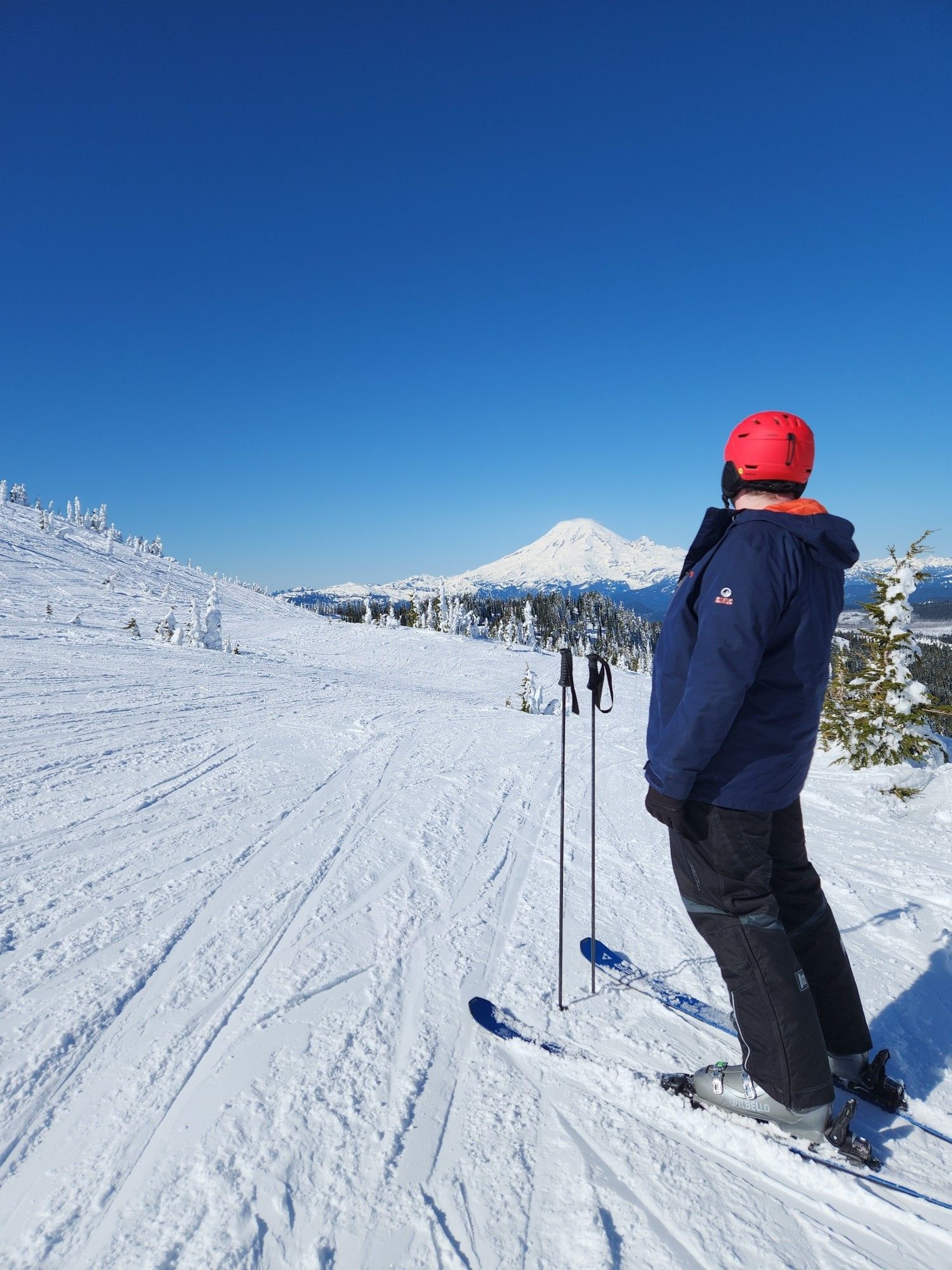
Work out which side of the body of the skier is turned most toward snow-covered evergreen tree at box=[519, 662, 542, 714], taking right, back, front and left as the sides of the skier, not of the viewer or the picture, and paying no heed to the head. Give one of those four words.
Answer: front

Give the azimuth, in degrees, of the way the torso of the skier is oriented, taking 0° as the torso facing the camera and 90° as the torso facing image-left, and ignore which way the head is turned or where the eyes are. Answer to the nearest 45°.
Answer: approximately 135°

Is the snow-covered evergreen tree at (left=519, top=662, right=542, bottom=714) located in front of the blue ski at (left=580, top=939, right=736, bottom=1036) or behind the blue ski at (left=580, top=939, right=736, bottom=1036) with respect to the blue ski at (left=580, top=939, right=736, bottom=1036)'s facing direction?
in front

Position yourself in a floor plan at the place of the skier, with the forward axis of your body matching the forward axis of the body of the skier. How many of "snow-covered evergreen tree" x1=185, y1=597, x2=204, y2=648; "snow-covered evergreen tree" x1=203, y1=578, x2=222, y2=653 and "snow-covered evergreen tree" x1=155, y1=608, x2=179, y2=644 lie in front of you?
3

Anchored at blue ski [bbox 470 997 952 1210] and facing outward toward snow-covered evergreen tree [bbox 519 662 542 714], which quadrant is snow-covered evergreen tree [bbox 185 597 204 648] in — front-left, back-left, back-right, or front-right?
front-left

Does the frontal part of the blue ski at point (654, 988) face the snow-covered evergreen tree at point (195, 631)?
yes

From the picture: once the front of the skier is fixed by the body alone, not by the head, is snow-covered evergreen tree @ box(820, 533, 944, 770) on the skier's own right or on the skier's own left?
on the skier's own right

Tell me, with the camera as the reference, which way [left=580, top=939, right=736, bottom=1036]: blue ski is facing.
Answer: facing away from the viewer and to the left of the viewer

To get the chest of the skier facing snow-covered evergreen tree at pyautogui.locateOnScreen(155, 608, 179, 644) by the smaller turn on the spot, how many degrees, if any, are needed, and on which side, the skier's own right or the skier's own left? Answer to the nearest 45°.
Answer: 0° — they already face it

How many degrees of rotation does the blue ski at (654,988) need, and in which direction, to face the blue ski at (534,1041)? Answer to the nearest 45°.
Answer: approximately 90° to its left

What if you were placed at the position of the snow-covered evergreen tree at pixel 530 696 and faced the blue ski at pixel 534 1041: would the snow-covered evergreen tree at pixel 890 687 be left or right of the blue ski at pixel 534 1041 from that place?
left

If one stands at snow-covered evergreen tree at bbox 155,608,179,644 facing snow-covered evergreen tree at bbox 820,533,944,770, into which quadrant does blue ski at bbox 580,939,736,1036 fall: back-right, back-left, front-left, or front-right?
front-right

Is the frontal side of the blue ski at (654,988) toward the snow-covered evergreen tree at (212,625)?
yes

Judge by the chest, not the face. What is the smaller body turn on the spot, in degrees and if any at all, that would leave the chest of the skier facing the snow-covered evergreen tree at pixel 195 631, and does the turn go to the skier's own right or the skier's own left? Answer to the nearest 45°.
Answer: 0° — they already face it

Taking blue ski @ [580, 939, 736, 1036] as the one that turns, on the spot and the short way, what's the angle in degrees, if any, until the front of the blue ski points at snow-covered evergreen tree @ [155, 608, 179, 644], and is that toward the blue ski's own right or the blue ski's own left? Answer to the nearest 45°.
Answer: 0° — it already faces it
